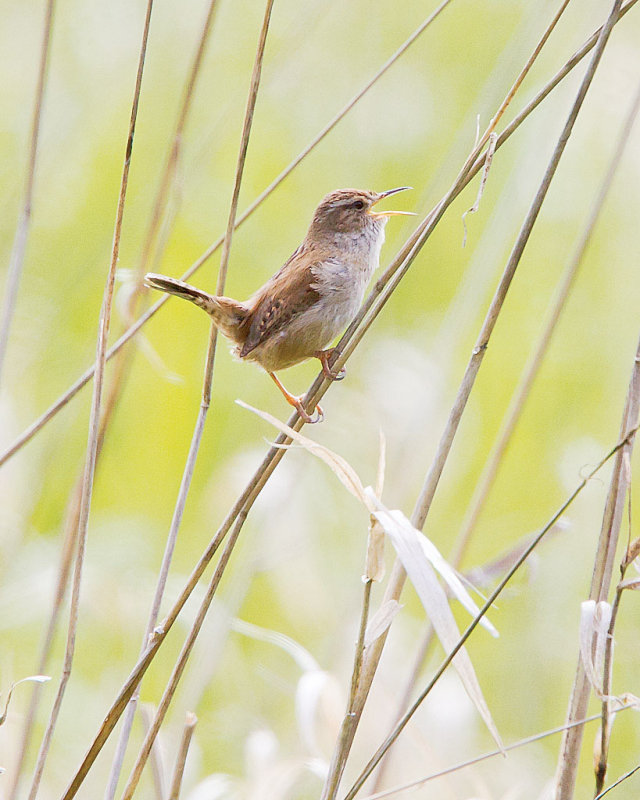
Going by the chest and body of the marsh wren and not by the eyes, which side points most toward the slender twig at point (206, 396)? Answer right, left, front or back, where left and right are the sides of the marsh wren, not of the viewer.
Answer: back

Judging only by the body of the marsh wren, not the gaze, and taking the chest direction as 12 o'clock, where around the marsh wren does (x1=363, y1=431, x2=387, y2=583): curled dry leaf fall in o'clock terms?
The curled dry leaf is roughly at 12 o'clock from the marsh wren.

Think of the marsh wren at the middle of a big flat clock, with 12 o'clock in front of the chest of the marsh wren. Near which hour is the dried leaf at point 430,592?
The dried leaf is roughly at 12 o'clock from the marsh wren.

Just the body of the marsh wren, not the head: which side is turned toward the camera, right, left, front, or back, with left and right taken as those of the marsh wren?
right
